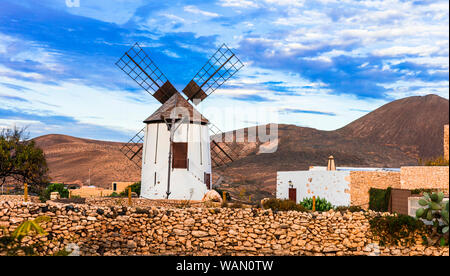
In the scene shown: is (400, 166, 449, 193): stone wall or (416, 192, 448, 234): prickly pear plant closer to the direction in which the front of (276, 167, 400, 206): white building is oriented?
the prickly pear plant

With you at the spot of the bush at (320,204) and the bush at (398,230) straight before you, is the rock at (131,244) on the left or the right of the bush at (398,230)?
right

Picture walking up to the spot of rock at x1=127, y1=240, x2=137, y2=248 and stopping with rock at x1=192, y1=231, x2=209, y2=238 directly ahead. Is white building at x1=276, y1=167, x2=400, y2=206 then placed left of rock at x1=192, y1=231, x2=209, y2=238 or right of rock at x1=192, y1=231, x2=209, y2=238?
left

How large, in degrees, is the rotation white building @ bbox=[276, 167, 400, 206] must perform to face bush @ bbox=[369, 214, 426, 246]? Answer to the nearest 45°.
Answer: approximately 45° to its left

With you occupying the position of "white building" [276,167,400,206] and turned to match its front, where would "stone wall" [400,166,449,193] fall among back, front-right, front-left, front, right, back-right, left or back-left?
back-left

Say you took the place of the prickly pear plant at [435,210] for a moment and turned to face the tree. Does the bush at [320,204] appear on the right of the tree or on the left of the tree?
right

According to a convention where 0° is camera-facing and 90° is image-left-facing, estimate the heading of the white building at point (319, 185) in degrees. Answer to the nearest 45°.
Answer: approximately 45°

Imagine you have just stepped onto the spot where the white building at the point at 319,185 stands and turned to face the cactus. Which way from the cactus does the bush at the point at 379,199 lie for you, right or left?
left

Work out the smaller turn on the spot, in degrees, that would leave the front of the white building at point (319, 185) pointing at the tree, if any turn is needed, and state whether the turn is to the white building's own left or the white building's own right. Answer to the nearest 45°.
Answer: approximately 45° to the white building's own right
